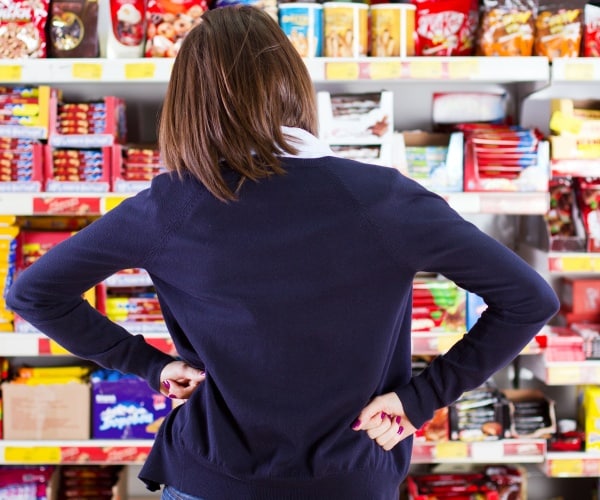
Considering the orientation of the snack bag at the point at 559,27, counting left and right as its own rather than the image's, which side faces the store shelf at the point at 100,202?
right

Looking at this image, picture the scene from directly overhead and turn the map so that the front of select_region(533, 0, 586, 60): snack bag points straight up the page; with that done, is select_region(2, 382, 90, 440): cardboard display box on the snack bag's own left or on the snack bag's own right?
on the snack bag's own right

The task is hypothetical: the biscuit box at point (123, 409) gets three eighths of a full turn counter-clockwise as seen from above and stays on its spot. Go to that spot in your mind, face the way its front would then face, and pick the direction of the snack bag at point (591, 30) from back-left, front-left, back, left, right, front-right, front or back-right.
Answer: front-right

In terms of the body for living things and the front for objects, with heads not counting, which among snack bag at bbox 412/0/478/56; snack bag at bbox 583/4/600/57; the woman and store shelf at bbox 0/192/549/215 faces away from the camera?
the woman

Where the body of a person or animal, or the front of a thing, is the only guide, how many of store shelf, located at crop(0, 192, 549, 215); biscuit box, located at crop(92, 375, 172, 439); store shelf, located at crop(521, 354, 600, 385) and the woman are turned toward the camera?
3

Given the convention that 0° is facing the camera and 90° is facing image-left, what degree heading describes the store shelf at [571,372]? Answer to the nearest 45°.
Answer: approximately 0°

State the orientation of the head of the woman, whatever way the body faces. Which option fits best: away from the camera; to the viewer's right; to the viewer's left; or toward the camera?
away from the camera

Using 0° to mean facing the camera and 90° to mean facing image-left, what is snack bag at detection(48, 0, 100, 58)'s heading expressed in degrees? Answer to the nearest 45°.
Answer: approximately 0°
